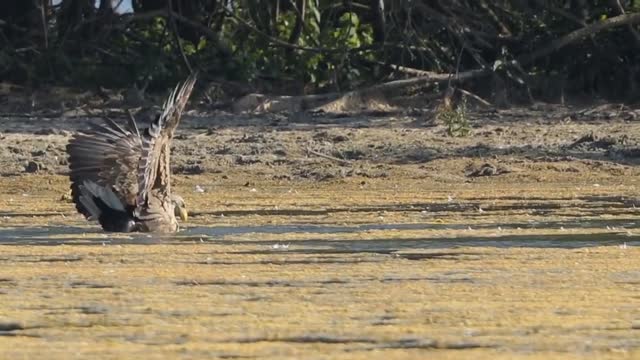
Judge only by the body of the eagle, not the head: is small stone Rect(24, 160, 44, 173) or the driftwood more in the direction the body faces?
the driftwood

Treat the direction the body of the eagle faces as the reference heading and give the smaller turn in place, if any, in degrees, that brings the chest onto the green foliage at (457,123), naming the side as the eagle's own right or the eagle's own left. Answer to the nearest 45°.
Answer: approximately 45° to the eagle's own left

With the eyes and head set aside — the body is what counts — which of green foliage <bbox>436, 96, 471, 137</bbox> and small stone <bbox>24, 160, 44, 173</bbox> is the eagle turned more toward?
the green foliage

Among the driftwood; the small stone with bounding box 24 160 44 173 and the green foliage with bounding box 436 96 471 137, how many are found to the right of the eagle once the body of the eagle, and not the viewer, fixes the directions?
0

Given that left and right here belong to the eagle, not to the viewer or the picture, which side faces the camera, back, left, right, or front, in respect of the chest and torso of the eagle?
right

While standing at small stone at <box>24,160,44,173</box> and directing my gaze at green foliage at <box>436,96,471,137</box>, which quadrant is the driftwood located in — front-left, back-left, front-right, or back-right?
front-left

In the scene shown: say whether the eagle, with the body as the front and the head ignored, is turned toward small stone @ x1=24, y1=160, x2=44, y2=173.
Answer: no
